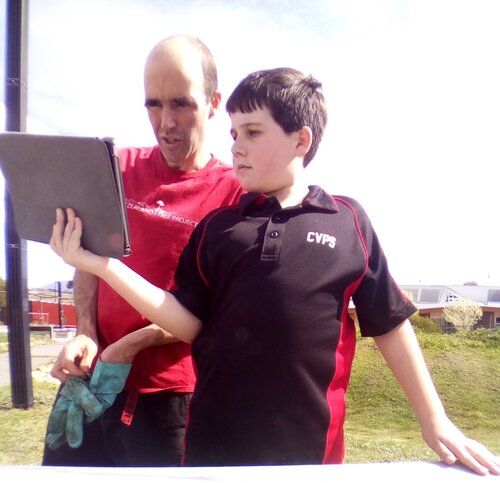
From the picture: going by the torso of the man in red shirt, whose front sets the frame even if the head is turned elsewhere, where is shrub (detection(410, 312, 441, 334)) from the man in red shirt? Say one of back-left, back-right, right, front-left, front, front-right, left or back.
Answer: back

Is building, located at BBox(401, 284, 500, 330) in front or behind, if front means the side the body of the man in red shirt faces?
behind

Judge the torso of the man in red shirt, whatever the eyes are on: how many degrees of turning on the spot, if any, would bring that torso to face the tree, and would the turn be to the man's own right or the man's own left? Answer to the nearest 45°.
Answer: approximately 180°

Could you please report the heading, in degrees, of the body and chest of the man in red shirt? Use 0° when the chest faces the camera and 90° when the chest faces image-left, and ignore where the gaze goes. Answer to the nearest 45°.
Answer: approximately 45°

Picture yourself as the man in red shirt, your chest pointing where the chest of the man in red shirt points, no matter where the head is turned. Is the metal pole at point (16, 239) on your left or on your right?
on your right
